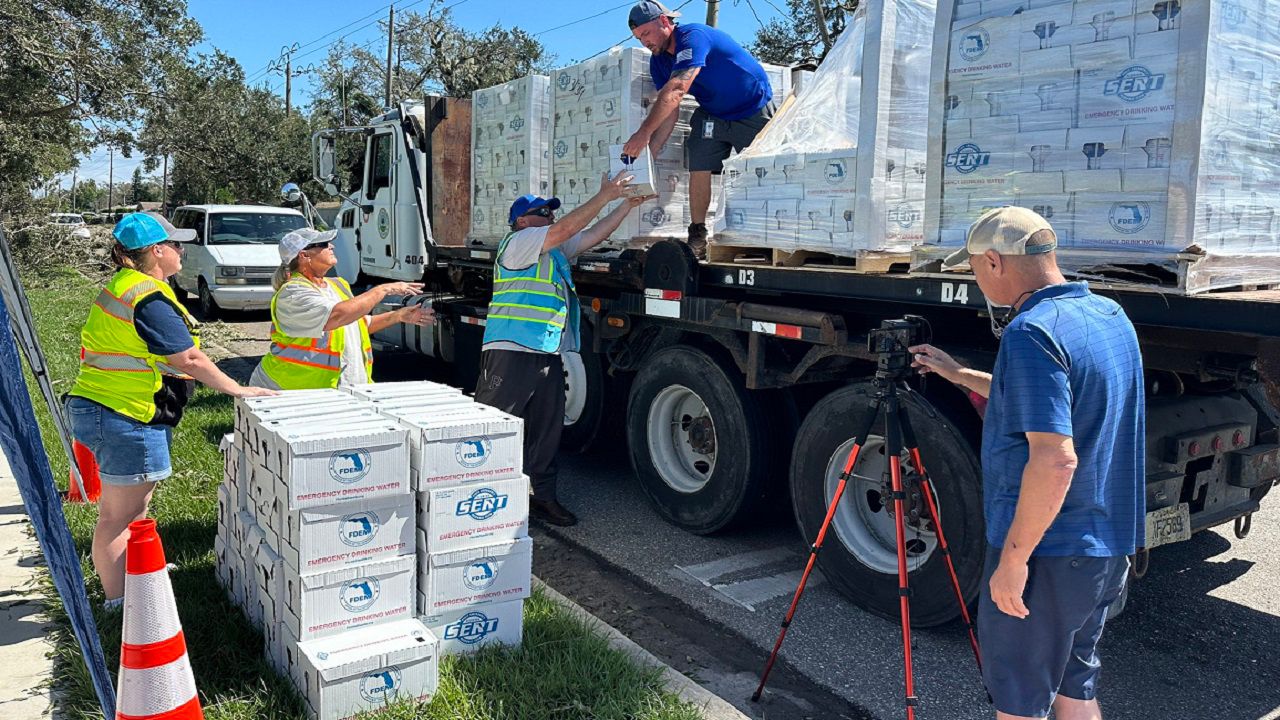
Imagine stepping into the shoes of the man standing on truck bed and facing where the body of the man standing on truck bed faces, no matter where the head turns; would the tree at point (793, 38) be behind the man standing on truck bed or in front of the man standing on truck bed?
behind

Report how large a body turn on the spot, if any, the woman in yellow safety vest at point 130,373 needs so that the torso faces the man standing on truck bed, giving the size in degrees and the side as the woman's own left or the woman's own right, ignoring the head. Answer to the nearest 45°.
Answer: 0° — they already face them

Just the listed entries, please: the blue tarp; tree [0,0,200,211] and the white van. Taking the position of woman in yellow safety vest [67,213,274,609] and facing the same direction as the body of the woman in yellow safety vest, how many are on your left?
2

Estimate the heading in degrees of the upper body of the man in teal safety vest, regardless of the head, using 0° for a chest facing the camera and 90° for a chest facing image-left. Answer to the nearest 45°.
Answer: approximately 270°

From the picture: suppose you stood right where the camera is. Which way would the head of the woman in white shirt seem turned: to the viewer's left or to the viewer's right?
to the viewer's right

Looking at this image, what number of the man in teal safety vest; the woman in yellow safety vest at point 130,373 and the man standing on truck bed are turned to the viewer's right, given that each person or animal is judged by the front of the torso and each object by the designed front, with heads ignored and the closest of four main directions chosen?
2

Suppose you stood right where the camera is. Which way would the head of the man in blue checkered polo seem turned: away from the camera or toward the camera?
away from the camera

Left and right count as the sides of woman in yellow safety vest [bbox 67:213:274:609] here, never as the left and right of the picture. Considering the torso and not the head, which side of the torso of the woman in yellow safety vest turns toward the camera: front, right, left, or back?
right

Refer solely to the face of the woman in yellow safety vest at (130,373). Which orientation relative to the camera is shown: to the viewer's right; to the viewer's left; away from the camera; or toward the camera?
to the viewer's right

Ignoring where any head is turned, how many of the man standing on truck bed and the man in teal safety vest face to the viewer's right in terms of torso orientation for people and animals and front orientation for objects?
1

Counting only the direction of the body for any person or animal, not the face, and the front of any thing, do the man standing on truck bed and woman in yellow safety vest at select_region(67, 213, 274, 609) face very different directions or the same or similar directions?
very different directions

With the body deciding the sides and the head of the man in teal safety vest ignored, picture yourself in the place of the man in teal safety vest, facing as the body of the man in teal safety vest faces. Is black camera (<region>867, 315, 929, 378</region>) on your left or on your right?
on your right
